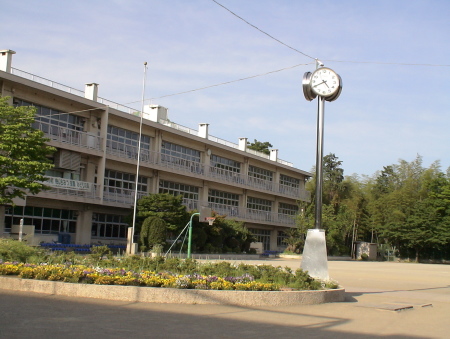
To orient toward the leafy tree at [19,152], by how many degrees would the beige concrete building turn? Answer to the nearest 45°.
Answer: approximately 45° to its right

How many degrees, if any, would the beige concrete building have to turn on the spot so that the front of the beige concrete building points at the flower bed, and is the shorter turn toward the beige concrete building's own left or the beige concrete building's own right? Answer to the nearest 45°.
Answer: approximately 45° to the beige concrete building's own right

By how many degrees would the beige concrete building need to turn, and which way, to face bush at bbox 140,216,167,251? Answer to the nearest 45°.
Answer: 0° — it already faces it

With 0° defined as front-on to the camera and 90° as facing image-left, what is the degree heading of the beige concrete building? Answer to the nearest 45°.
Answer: approximately 315°

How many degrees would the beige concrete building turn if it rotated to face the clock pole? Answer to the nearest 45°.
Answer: approximately 45° to its right

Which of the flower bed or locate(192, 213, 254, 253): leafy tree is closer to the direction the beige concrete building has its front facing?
the flower bed

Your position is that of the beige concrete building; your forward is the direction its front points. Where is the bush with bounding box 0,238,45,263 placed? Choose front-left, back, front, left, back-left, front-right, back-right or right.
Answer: front-right
